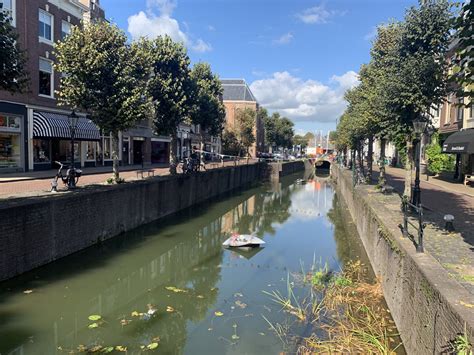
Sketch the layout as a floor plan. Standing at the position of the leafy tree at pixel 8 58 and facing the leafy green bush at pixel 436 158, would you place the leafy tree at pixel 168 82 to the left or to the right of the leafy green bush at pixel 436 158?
left

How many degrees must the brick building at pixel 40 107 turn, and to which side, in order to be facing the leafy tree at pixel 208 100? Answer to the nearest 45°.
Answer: approximately 90° to its left

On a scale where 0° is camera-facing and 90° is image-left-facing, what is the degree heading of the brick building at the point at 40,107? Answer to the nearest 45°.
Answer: approximately 315°

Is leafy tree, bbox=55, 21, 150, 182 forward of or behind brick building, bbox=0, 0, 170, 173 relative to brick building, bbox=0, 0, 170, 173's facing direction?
forward

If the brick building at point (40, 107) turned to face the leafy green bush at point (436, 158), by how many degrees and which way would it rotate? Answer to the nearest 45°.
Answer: approximately 45° to its left

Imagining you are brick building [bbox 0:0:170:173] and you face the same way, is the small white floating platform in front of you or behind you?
in front

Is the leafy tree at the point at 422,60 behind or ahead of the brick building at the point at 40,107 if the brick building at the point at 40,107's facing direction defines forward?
ahead

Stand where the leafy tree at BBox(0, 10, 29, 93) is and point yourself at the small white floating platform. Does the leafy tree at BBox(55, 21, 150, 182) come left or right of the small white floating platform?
left

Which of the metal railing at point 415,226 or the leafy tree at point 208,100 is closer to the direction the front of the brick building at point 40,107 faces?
the metal railing
